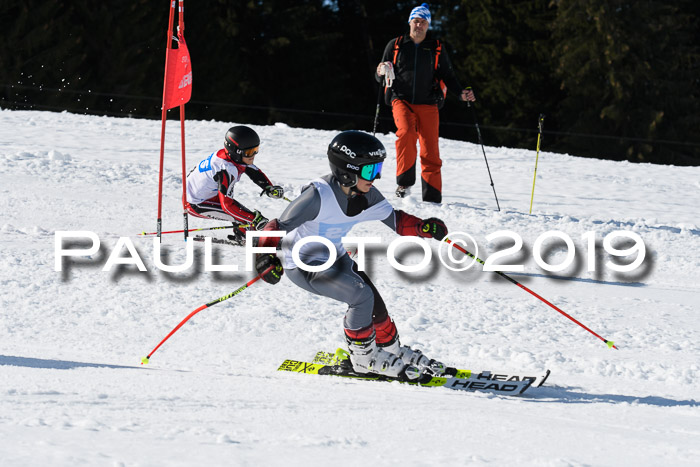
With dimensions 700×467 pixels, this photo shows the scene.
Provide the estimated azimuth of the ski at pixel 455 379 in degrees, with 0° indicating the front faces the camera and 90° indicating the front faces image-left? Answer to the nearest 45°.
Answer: approximately 270°

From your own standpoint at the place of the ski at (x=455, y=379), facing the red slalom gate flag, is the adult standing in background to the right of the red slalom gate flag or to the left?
right

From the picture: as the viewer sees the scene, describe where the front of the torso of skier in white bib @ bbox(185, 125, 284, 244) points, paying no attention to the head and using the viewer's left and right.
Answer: facing to the right of the viewer

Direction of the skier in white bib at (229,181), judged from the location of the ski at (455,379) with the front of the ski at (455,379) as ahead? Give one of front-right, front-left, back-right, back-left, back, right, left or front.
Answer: back-left

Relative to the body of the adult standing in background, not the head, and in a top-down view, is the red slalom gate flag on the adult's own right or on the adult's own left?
on the adult's own right

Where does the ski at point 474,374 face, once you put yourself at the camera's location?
facing to the right of the viewer

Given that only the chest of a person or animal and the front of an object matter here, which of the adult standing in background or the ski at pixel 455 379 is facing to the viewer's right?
the ski
